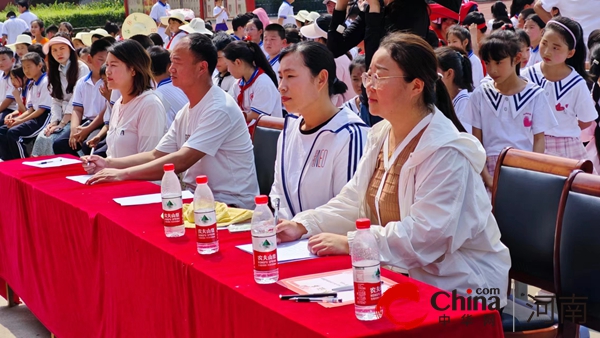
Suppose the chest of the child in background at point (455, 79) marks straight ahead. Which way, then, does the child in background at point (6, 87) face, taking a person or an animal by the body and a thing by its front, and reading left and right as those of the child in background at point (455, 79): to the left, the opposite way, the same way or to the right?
to the left

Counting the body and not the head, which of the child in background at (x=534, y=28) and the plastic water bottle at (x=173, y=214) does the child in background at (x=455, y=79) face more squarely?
the plastic water bottle

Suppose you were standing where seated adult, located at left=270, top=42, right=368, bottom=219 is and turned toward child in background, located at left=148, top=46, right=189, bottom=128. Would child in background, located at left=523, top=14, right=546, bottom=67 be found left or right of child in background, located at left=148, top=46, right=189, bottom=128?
right

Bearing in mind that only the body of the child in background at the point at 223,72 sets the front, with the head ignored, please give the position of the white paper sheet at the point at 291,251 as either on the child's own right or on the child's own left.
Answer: on the child's own left

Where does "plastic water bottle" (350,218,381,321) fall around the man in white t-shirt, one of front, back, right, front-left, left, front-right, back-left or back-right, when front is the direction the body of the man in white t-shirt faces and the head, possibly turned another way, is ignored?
left

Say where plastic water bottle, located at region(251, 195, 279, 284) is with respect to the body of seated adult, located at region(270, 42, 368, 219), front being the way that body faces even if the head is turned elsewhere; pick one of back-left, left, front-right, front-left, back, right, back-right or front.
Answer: front-left

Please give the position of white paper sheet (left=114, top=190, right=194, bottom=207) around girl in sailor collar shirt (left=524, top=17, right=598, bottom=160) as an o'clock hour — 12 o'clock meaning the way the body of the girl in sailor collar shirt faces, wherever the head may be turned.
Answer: The white paper sheet is roughly at 12 o'clock from the girl in sailor collar shirt.

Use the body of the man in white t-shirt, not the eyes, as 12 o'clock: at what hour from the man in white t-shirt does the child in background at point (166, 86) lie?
The child in background is roughly at 3 o'clock from the man in white t-shirt.
